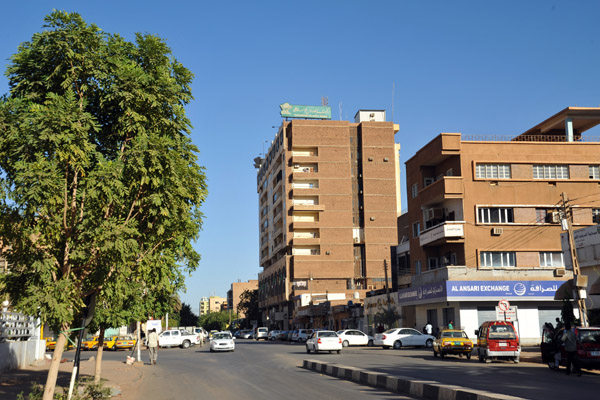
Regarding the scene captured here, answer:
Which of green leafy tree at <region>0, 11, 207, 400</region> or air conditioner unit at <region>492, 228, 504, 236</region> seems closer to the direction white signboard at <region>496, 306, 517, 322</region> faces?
the green leafy tree

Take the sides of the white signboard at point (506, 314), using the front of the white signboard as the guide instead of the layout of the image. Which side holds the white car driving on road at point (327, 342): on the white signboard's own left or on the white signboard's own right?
on the white signboard's own right

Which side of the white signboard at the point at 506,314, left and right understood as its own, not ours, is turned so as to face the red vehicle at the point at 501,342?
front

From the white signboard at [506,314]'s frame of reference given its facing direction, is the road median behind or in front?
in front

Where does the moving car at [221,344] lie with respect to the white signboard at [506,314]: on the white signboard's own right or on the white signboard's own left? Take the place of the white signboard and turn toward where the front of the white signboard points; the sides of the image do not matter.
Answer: on the white signboard's own right

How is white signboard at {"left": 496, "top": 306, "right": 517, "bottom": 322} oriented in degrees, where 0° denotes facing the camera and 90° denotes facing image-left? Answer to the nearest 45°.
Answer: approximately 0°

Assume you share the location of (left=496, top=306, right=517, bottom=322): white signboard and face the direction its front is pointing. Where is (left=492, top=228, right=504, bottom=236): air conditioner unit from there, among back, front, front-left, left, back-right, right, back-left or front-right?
back

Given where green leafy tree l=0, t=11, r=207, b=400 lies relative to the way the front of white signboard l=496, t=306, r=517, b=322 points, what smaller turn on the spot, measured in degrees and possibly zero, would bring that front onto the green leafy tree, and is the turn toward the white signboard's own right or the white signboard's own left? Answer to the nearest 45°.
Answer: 0° — it already faces it
